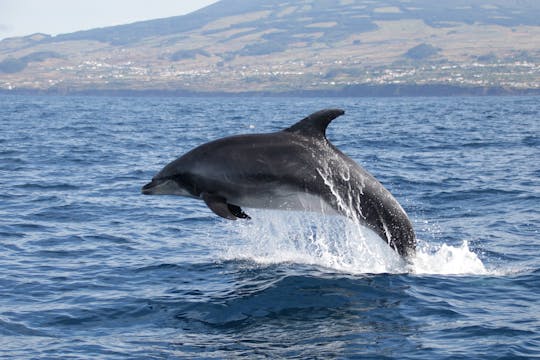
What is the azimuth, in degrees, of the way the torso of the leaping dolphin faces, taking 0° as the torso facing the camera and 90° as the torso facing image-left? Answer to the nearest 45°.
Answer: approximately 90°

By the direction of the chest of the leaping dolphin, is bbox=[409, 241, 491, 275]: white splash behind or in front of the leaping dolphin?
behind
